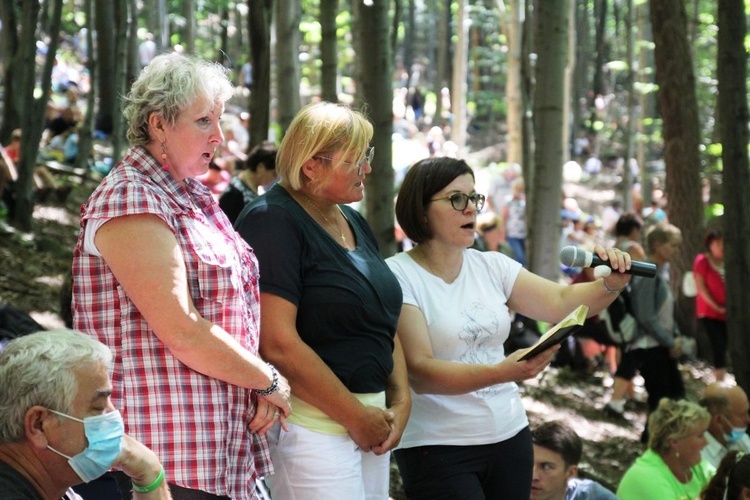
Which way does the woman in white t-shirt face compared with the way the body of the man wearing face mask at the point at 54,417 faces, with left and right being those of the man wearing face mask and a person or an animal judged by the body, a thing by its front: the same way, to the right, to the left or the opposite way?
to the right

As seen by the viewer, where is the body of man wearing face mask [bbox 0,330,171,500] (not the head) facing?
to the viewer's right

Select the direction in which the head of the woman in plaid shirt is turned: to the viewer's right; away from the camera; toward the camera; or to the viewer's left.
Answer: to the viewer's right

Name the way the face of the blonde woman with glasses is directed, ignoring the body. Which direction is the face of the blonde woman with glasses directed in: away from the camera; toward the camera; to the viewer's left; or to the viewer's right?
to the viewer's right

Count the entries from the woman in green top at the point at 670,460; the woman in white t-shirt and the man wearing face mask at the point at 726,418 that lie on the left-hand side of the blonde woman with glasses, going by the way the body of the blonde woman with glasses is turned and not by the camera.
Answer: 3

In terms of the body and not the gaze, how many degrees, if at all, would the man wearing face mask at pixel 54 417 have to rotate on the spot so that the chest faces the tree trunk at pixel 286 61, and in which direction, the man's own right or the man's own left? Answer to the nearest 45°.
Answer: approximately 90° to the man's own left

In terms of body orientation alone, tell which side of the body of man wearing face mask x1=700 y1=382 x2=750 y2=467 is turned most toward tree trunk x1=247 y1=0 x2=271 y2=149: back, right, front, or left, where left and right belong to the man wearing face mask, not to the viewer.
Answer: back

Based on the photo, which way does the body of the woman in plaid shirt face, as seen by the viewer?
to the viewer's right

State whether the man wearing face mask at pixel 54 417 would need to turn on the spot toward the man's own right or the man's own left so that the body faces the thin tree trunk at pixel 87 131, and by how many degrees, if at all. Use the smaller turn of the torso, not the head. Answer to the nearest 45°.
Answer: approximately 90° to the man's own left

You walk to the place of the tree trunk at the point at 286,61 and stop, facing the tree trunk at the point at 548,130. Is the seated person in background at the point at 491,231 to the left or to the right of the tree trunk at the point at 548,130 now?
left

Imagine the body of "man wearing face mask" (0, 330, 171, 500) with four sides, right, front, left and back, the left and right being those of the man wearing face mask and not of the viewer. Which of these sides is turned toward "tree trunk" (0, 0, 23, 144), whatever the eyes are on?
left

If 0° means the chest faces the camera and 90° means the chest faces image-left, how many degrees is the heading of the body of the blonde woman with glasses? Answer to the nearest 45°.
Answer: approximately 315°

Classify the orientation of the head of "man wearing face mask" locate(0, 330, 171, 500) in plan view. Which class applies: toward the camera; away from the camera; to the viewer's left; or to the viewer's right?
to the viewer's right
